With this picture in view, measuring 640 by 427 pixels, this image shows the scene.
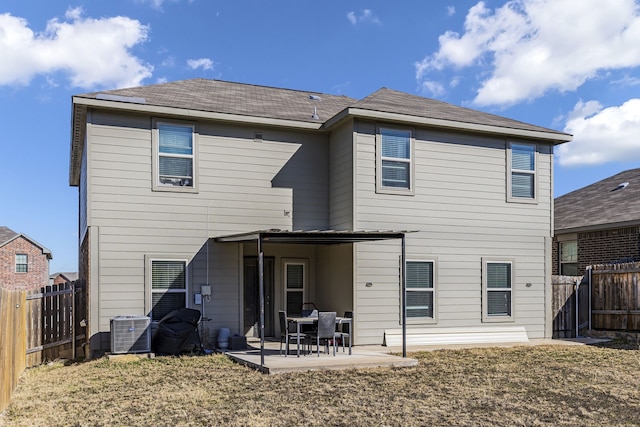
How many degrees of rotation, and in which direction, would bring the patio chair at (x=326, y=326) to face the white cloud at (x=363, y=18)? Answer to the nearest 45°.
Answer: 0° — it already faces it

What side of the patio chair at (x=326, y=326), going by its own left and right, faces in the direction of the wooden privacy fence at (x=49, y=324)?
left

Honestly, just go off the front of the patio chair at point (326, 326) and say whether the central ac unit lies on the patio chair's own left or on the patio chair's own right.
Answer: on the patio chair's own left

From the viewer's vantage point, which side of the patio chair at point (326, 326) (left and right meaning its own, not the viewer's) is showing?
back

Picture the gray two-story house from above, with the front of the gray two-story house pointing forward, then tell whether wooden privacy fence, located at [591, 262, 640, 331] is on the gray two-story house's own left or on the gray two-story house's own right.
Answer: on the gray two-story house's own right

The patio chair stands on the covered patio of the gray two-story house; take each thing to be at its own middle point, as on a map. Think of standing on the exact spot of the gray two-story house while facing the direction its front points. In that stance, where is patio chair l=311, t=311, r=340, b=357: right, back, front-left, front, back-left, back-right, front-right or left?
back

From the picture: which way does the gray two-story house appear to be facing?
away from the camera

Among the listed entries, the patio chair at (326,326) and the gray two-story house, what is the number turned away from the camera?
2
